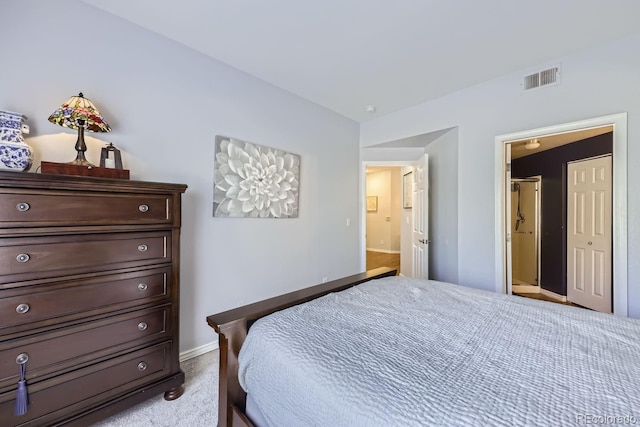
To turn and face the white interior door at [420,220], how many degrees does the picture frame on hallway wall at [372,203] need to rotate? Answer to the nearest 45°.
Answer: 0° — it already faces it

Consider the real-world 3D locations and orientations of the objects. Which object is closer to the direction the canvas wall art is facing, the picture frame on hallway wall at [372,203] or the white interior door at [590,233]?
the white interior door

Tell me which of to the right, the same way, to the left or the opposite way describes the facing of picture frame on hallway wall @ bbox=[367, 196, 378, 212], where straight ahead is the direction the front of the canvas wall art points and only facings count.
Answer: to the right

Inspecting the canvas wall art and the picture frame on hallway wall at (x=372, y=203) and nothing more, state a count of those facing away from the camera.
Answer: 0

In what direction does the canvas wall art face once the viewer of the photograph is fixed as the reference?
facing the viewer and to the right of the viewer

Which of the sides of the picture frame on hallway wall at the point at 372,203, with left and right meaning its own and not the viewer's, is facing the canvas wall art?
front

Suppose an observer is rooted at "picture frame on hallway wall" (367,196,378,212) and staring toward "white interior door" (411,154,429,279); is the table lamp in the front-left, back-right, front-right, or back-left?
front-right

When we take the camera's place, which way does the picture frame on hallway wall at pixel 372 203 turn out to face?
facing the viewer

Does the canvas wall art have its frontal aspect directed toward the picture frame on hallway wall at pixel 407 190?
no

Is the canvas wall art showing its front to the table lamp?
no

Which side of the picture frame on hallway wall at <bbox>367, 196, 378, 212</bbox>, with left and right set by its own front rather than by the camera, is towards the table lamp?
front

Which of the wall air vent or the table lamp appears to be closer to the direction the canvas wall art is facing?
the wall air vent

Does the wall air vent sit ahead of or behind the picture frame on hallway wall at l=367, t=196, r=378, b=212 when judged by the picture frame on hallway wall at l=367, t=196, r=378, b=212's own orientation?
ahead

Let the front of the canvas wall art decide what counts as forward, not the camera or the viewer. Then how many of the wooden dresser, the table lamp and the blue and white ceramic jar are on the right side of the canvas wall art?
3

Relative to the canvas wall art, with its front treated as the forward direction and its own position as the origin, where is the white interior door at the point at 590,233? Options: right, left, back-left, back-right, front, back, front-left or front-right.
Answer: front-left

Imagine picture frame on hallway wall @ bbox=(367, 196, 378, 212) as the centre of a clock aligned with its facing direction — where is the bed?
The bed is roughly at 12 o'clock from the picture frame on hallway wall.

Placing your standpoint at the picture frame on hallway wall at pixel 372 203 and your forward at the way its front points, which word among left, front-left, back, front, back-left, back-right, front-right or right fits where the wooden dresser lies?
front
